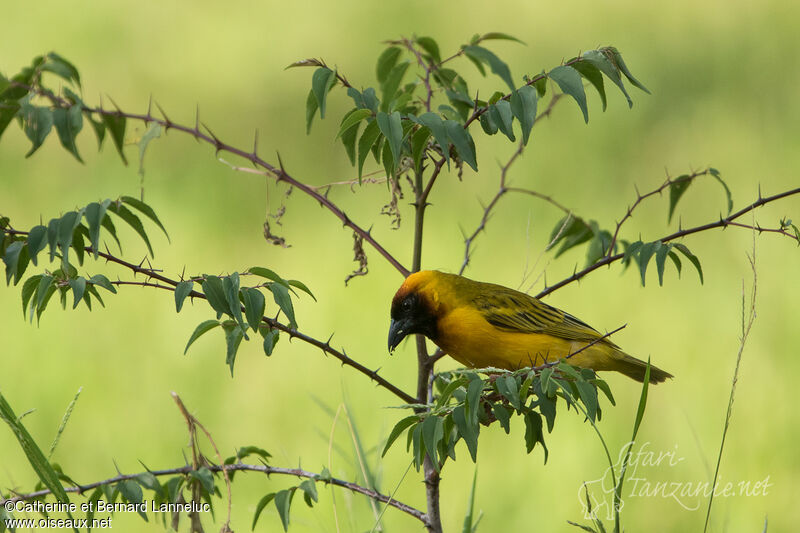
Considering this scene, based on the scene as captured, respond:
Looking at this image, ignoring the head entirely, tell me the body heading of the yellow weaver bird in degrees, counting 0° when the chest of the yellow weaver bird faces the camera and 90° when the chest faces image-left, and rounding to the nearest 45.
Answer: approximately 90°
